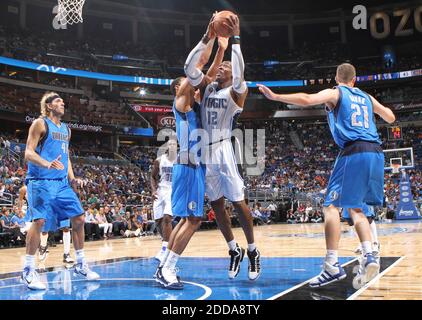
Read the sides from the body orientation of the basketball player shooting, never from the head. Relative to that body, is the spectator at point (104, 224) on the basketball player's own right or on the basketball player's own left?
on the basketball player's own right

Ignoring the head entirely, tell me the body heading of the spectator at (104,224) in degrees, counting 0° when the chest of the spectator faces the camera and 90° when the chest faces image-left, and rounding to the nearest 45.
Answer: approximately 315°

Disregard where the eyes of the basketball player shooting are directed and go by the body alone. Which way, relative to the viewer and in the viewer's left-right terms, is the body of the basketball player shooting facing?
facing the viewer and to the left of the viewer

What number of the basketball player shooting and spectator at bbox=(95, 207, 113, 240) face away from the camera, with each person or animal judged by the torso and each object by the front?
0

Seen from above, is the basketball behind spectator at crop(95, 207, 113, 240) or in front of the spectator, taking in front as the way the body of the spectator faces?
in front
